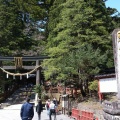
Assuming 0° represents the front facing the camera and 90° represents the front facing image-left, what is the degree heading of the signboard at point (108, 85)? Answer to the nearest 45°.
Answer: approximately 0°

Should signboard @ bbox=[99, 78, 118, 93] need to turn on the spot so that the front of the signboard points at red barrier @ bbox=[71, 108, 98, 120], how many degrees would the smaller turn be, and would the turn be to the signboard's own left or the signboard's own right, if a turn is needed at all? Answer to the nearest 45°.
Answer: approximately 45° to the signboard's own right
